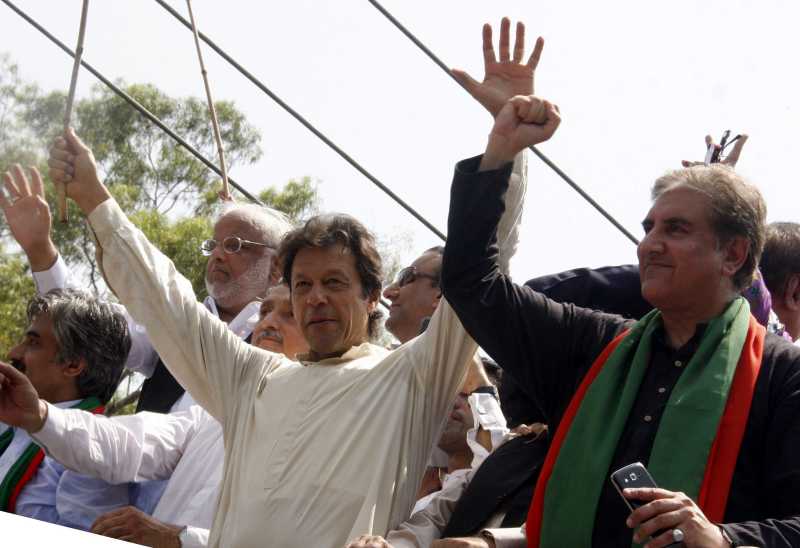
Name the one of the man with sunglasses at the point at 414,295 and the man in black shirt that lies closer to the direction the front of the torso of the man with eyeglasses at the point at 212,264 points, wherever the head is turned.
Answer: the man in black shirt

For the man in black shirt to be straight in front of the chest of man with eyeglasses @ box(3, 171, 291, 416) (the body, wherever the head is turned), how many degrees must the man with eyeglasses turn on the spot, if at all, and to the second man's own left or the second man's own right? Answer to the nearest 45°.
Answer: approximately 90° to the second man's own left

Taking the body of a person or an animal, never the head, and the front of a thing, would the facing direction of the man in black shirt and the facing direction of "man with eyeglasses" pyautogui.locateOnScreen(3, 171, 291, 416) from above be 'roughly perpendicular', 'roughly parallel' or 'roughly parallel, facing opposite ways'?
roughly parallel

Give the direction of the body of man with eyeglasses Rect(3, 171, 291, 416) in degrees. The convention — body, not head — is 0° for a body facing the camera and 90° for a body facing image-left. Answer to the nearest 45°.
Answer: approximately 45°

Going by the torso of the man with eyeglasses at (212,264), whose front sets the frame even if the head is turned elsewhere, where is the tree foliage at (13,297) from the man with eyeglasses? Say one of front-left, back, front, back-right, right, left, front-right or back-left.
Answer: back-right

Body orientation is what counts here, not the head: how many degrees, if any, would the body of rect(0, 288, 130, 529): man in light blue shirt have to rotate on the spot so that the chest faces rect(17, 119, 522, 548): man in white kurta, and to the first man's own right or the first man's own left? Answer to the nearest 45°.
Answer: approximately 135° to the first man's own left

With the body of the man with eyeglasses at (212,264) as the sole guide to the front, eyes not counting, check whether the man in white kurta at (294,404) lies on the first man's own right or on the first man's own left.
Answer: on the first man's own left

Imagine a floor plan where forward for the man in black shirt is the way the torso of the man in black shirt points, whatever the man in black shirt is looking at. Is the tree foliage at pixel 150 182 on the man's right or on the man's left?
on the man's right

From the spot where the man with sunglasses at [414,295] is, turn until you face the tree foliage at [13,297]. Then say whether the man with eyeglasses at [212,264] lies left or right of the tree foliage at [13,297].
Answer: left

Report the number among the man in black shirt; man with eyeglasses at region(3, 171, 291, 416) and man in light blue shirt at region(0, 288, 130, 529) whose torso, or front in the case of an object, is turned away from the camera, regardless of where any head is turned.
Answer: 0

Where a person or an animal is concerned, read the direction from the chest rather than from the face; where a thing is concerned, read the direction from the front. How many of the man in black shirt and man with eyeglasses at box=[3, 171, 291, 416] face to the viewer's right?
0

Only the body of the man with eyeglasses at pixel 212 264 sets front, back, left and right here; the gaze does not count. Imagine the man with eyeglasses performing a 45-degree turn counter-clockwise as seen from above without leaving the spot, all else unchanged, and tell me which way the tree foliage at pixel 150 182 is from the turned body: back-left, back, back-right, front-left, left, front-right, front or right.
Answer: back
